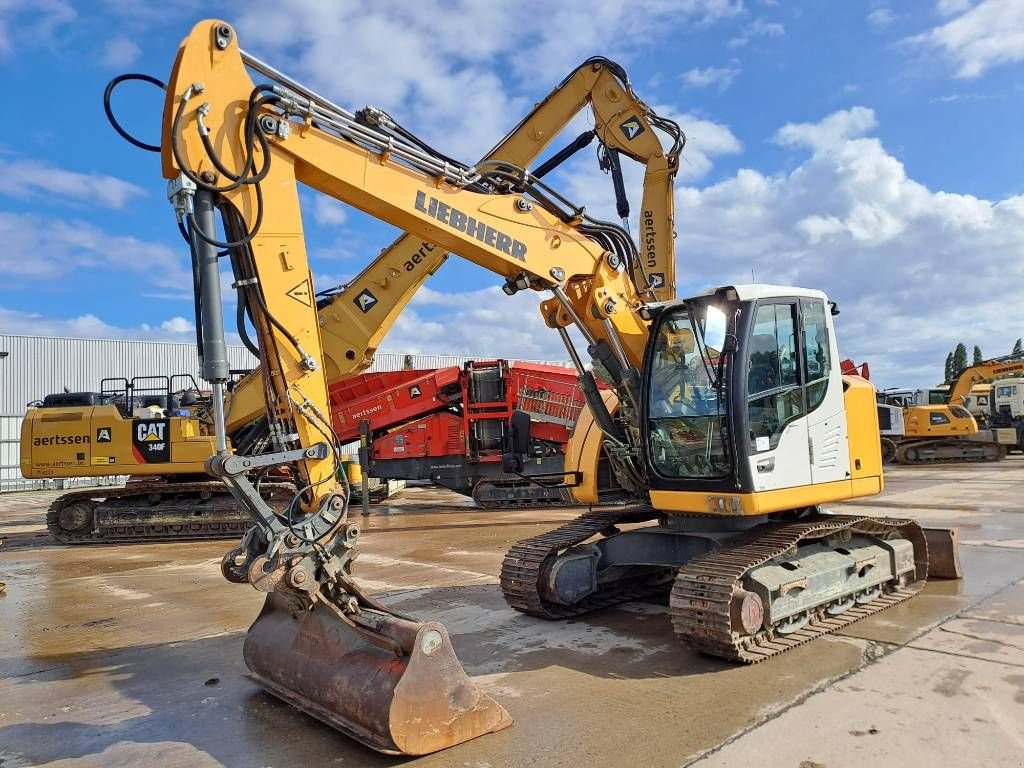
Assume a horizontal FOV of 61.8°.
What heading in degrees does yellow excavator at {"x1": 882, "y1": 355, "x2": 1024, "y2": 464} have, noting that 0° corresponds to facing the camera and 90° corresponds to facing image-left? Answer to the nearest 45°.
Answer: approximately 270°

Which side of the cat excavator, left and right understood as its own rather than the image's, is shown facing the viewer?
right

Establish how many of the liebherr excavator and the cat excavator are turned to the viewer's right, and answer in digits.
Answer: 1

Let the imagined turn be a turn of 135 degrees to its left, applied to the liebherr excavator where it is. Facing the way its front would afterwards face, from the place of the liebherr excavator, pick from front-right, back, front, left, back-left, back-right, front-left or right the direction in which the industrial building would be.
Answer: back-left

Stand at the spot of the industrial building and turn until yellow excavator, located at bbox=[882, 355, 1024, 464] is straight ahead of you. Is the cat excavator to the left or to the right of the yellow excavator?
right

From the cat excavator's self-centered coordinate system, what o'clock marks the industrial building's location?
The industrial building is roughly at 8 o'clock from the cat excavator.

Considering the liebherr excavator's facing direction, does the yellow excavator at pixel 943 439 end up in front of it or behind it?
behind

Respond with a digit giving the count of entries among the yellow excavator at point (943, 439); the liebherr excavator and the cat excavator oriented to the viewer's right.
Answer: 2

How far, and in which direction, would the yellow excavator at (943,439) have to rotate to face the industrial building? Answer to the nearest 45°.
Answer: approximately 180°

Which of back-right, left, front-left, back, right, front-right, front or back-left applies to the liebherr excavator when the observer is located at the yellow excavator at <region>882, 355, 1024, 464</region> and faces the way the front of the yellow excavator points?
right

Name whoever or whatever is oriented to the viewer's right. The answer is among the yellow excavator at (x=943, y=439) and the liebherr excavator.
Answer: the yellow excavator

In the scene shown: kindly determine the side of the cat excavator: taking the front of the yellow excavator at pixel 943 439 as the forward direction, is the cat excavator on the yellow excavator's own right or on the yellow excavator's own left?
on the yellow excavator's own right

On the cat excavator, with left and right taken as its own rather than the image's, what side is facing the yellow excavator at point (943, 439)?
front

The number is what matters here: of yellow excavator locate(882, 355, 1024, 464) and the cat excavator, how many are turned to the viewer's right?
2

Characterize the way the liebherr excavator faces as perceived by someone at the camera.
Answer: facing the viewer and to the left of the viewer
